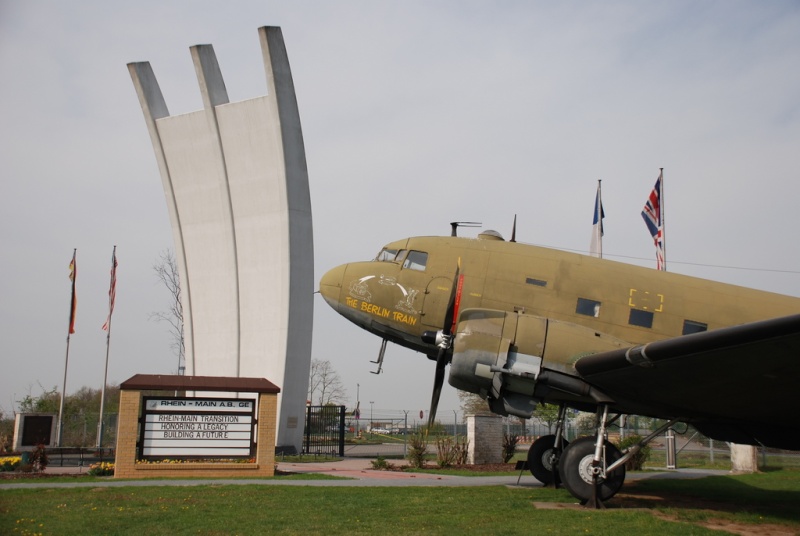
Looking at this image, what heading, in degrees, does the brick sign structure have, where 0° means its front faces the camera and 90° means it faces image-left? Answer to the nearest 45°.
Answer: approximately 0°

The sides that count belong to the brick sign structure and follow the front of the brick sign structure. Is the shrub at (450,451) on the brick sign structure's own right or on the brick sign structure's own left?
on the brick sign structure's own left

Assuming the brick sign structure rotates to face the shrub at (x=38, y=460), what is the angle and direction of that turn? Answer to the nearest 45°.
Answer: approximately 135° to its right

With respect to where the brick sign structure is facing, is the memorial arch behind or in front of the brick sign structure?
behind

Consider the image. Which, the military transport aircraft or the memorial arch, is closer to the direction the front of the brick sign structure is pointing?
the military transport aircraft

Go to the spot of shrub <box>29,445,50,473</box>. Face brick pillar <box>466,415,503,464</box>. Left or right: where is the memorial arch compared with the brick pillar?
left

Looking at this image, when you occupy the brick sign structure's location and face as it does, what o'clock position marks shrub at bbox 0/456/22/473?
The shrub is roughly at 4 o'clock from the brick sign structure.

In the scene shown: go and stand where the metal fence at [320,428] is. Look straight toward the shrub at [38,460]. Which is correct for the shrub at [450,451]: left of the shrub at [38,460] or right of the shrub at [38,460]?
left
